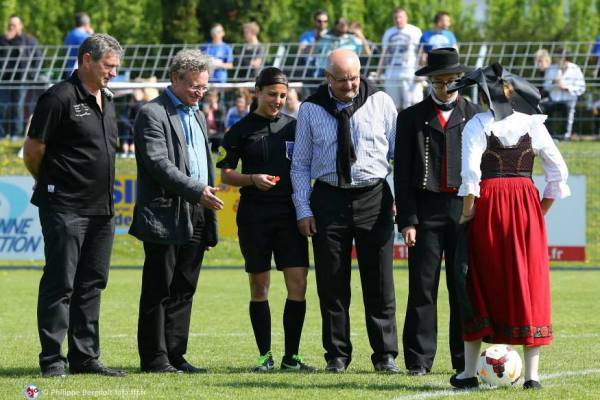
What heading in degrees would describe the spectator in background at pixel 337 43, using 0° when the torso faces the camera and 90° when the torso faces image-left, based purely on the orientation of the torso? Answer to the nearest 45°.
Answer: approximately 0°

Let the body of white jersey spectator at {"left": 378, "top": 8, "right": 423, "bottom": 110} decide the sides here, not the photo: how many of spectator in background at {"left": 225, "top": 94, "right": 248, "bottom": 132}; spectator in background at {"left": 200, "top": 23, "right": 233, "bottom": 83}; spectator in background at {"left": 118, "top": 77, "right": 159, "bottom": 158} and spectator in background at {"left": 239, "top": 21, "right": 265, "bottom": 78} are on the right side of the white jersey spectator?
4

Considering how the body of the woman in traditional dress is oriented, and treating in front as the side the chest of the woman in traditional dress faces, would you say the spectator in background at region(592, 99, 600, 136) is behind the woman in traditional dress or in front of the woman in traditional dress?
in front

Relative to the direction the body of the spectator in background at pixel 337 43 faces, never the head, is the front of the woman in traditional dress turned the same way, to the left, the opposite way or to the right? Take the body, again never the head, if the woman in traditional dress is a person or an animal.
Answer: the opposite way

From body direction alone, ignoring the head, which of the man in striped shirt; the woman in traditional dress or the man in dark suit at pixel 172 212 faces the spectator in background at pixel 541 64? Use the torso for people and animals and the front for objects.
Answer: the woman in traditional dress

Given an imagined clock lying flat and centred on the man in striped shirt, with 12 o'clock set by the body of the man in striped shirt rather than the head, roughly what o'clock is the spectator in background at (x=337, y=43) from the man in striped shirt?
The spectator in background is roughly at 6 o'clock from the man in striped shirt.

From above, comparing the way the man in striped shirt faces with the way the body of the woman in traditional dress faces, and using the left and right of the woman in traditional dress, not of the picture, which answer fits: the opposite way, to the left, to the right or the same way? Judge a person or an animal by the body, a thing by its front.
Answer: the opposite way

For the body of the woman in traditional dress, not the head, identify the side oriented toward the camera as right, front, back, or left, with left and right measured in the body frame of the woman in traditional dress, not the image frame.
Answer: back

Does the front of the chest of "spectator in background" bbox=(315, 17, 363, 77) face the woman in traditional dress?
yes

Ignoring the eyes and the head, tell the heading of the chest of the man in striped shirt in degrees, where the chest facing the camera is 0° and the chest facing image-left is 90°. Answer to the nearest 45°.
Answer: approximately 0°

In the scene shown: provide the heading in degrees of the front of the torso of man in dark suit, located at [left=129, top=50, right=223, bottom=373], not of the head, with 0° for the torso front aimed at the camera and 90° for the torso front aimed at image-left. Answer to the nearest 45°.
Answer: approximately 315°
